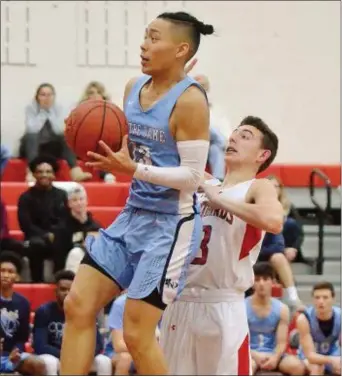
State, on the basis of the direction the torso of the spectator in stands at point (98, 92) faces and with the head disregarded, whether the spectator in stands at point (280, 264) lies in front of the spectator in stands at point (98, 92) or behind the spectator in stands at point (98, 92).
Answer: in front

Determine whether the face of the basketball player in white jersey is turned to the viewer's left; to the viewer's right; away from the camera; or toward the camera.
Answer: to the viewer's left

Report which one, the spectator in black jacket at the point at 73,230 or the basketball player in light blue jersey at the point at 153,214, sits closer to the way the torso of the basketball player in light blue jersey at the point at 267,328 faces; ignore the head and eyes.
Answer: the basketball player in light blue jersey

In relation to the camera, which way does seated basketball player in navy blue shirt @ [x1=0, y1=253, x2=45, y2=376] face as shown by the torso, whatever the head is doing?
toward the camera

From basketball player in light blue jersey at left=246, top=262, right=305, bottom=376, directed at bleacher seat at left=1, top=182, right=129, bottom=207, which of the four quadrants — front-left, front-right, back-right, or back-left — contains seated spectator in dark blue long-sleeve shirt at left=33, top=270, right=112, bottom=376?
front-left

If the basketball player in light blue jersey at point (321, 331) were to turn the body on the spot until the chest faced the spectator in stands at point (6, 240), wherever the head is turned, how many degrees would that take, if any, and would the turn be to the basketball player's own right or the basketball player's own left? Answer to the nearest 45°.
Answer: approximately 90° to the basketball player's own right

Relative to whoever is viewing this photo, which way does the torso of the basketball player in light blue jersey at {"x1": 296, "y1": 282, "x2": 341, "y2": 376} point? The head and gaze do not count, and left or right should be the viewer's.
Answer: facing the viewer

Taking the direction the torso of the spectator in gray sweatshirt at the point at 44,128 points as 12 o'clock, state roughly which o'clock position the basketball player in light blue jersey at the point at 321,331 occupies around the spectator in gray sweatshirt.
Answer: The basketball player in light blue jersey is roughly at 11 o'clock from the spectator in gray sweatshirt.

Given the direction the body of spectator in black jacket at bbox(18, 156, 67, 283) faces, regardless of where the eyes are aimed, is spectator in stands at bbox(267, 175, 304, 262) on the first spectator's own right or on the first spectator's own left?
on the first spectator's own left

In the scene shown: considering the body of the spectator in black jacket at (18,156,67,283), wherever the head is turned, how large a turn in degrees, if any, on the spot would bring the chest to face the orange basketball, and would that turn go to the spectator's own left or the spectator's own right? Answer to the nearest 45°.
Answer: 0° — they already face it

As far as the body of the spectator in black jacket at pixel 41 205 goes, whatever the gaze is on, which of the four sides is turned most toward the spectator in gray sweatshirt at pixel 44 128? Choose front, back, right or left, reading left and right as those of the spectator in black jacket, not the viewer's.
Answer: back

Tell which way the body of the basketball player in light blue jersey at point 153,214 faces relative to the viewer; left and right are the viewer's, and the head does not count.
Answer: facing the viewer and to the left of the viewer

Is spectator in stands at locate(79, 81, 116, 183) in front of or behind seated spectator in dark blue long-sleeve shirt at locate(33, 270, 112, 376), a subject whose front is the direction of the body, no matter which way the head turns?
behind

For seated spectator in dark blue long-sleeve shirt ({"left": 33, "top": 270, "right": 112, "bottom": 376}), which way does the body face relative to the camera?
toward the camera

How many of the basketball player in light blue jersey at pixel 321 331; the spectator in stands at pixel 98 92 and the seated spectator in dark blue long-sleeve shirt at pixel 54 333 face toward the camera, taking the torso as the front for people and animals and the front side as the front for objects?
3

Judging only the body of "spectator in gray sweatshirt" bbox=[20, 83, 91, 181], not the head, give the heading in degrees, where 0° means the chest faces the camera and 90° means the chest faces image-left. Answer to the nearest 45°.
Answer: approximately 0°

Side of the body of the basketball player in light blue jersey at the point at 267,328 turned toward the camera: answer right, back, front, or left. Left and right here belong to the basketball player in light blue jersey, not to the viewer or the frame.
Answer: front

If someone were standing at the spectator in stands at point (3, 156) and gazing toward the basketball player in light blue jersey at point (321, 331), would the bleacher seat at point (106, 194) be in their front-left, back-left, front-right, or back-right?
front-left
